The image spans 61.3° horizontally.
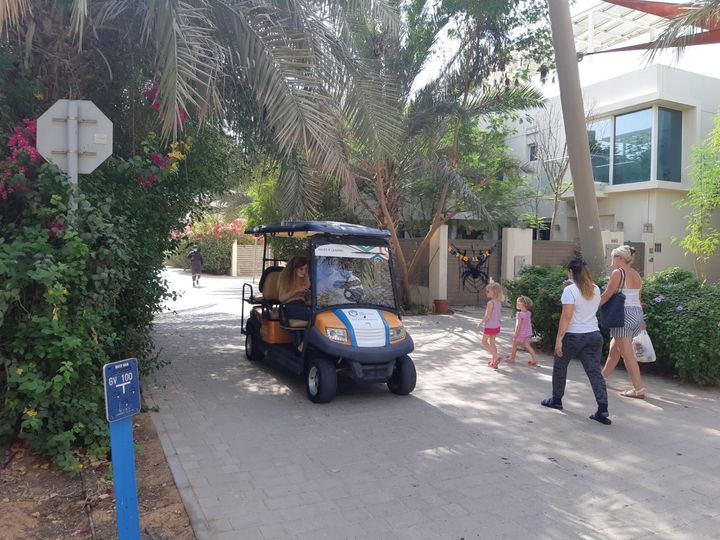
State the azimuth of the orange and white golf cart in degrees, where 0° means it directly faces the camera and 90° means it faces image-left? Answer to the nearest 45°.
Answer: approximately 315°

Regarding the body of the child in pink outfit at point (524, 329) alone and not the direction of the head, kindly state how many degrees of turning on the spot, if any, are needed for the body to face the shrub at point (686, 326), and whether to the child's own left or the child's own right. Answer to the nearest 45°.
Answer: approximately 135° to the child's own left

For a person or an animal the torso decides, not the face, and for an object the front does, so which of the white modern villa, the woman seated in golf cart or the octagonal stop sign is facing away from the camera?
the octagonal stop sign

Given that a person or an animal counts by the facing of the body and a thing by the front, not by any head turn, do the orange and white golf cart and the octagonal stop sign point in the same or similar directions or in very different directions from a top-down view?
very different directions

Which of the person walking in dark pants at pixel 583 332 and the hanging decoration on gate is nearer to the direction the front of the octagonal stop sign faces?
the hanging decoration on gate

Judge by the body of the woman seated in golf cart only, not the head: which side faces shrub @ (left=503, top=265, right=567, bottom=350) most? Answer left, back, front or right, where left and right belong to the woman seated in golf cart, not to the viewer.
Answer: left

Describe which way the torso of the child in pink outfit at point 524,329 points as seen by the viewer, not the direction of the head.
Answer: to the viewer's left

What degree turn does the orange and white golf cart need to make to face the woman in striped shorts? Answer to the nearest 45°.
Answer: approximately 45° to its left

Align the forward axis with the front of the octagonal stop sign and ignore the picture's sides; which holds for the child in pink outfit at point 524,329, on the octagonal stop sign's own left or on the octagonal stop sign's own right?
on the octagonal stop sign's own right

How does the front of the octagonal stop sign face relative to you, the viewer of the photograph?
facing away from the viewer

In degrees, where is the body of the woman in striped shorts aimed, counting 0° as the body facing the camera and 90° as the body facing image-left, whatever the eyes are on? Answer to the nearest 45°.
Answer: approximately 135°

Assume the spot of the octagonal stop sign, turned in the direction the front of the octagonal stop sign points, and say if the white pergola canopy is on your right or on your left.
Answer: on your right

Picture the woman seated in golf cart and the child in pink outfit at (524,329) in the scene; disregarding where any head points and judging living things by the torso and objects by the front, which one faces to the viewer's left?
the child in pink outfit

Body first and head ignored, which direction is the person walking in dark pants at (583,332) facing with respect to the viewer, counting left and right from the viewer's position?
facing away from the viewer and to the left of the viewer

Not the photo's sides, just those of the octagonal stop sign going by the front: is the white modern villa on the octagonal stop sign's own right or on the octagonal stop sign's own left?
on the octagonal stop sign's own right
